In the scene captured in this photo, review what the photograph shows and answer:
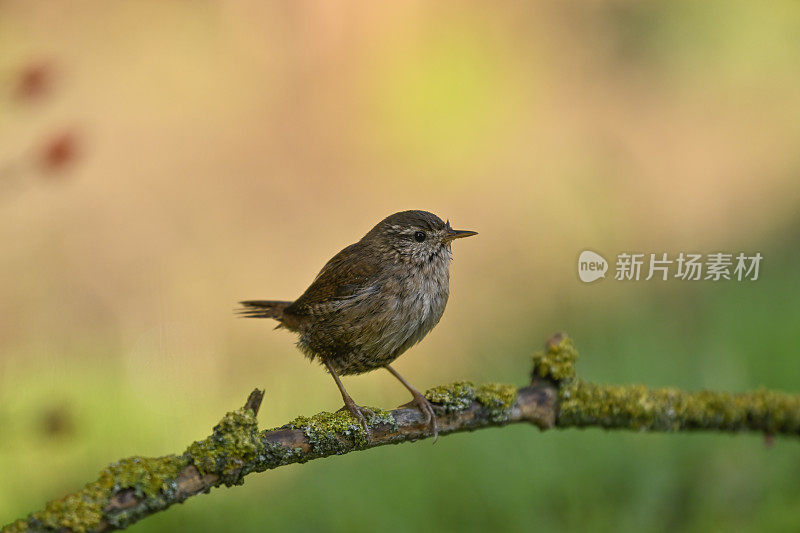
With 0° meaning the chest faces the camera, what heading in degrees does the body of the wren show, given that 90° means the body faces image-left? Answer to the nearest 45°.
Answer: approximately 270°
